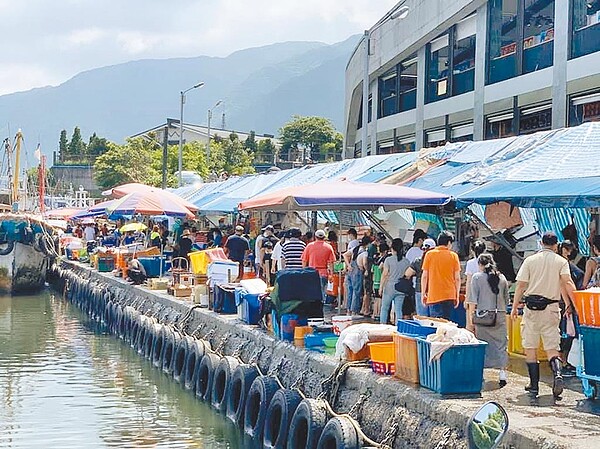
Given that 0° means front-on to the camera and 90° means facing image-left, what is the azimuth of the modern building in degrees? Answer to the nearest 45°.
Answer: approximately 45°

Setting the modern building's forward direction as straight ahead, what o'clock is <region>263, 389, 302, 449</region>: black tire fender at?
The black tire fender is roughly at 11 o'clock from the modern building.

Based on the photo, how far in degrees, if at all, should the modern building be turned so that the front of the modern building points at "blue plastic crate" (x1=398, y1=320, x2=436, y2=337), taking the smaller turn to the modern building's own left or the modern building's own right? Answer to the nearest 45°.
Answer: approximately 45° to the modern building's own left

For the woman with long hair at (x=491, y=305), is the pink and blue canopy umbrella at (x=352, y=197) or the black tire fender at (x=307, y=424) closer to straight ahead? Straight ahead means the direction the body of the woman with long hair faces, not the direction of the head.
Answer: the pink and blue canopy umbrella

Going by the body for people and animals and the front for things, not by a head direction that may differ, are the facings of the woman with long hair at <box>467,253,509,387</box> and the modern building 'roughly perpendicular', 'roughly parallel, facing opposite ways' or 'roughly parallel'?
roughly perpendicular

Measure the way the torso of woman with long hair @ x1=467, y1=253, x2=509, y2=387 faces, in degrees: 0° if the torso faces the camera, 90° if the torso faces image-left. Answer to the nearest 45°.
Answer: approximately 135°

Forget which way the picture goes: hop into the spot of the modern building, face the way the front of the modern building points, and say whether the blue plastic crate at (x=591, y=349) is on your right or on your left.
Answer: on your left

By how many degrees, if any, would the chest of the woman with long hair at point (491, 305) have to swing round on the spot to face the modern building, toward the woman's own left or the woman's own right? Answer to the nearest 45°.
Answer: approximately 45° to the woman's own right
